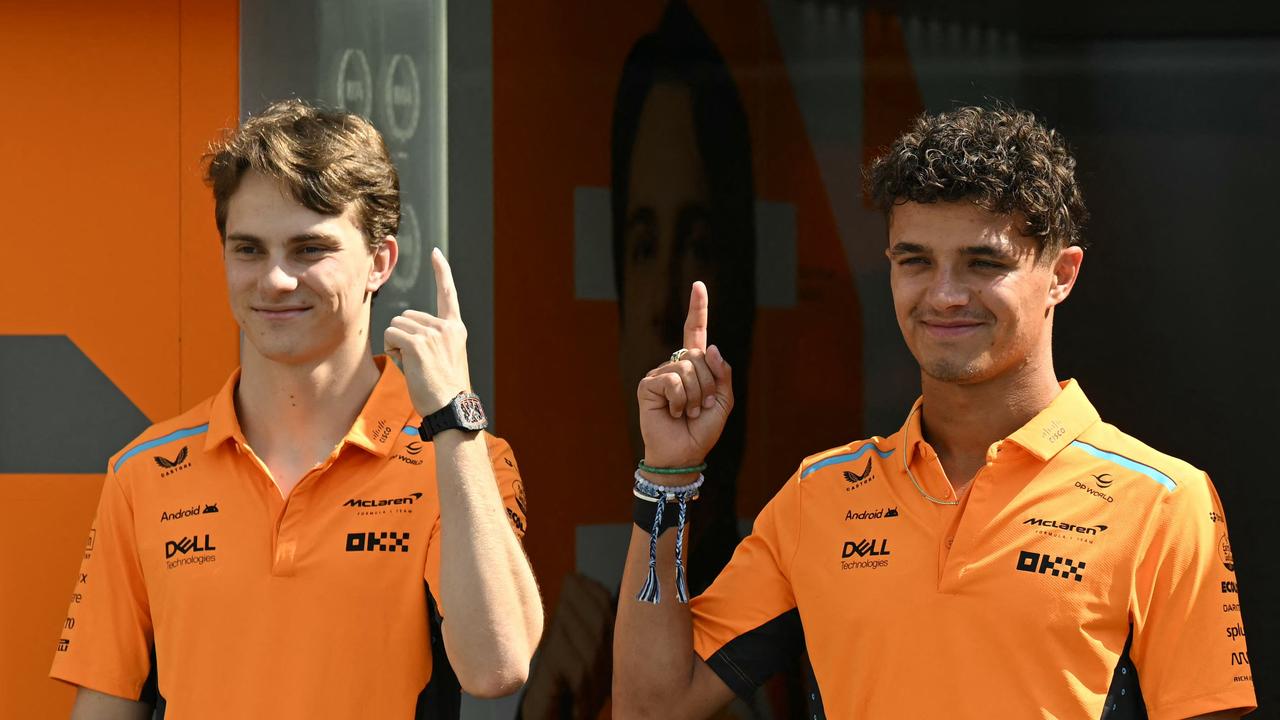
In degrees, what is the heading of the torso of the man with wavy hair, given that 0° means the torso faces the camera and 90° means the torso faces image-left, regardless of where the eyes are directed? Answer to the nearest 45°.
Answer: approximately 0°

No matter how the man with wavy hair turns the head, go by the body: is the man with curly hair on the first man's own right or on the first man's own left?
on the first man's own left
